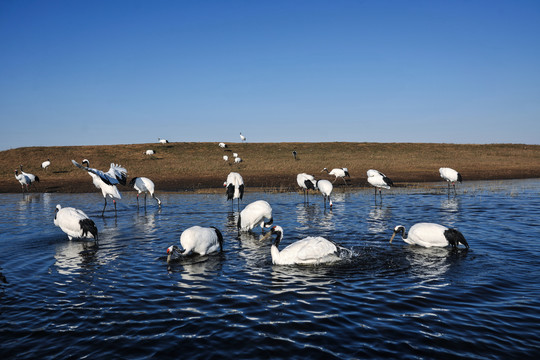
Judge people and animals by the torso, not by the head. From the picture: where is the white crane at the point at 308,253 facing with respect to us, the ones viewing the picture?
facing to the left of the viewer

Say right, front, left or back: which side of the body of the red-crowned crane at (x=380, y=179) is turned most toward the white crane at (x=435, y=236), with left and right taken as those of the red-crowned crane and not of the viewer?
left

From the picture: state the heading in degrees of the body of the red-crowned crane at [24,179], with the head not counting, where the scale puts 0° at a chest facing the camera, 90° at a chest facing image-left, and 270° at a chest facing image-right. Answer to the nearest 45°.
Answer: approximately 90°

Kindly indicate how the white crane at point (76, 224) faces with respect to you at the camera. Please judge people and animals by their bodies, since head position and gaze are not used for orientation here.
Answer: facing to the left of the viewer

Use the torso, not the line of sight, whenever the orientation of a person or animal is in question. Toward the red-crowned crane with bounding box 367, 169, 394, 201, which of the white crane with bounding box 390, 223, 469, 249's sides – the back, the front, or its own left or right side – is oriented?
right

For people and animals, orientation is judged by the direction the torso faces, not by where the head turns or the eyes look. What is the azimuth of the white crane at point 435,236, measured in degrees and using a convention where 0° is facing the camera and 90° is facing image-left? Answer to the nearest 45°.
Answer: approximately 90°

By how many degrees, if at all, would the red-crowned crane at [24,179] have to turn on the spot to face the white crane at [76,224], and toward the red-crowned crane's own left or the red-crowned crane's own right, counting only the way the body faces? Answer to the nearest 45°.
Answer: approximately 90° to the red-crowned crane's own left

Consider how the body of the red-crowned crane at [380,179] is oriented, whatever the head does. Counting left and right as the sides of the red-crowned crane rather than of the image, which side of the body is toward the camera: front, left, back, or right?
left

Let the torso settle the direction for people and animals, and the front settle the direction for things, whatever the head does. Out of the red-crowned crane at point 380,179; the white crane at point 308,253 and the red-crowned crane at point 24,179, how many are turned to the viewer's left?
3

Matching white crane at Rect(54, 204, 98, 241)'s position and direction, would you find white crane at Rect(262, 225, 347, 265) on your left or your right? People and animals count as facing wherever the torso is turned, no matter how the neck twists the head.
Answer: on your left

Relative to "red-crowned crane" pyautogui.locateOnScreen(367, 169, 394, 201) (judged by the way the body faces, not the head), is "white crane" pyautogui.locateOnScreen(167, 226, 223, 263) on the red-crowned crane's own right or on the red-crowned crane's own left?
on the red-crowned crane's own left
